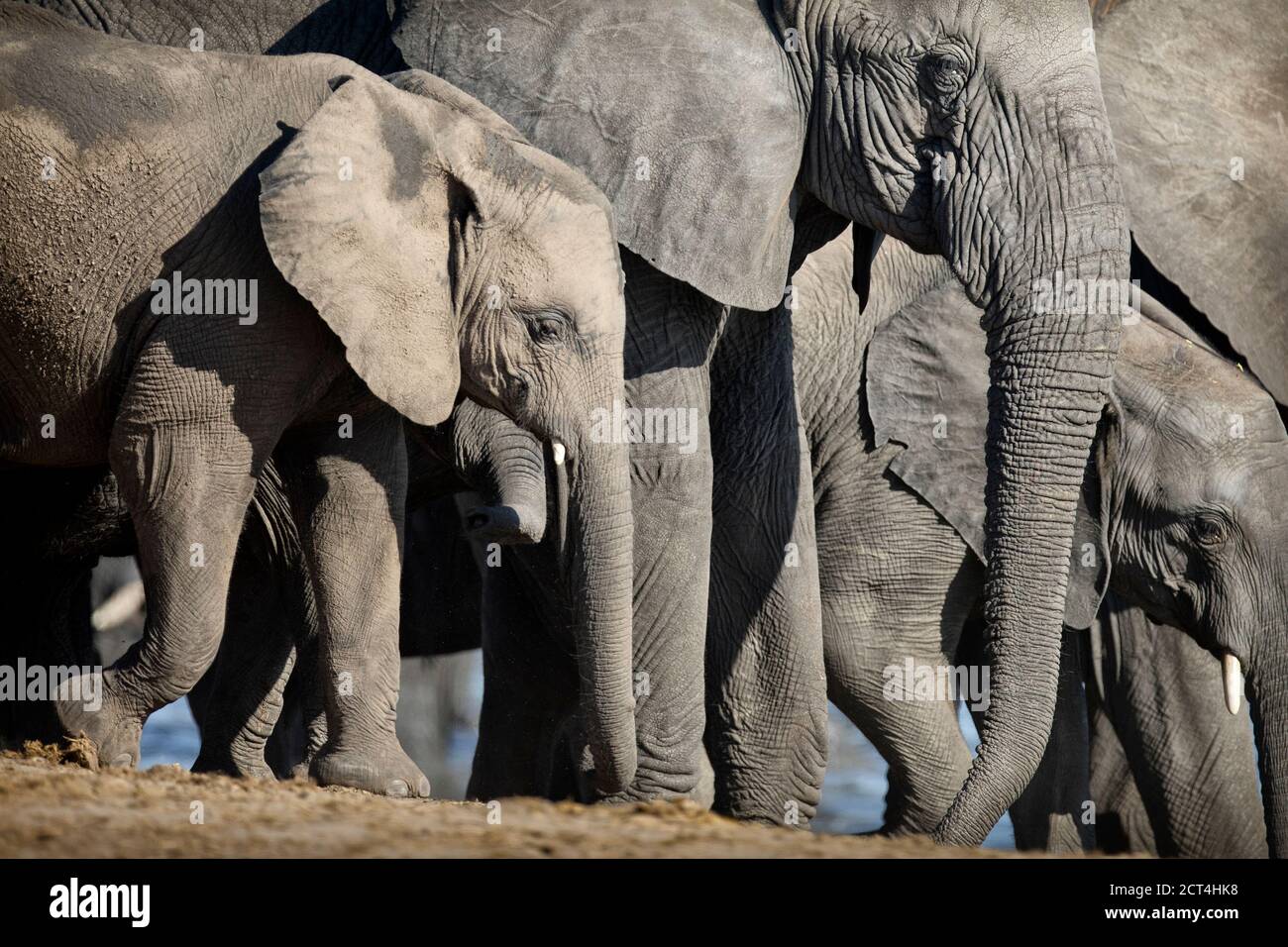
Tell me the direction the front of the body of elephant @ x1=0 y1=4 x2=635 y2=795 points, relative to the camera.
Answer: to the viewer's right

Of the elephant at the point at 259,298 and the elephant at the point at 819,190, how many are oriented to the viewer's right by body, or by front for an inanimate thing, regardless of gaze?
2

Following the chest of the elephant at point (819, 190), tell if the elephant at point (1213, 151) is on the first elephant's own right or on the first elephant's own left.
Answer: on the first elephant's own left

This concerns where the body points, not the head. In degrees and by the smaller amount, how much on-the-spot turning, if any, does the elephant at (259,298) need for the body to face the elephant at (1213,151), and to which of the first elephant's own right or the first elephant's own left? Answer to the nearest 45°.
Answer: approximately 45° to the first elephant's own left

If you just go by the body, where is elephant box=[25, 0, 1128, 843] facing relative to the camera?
to the viewer's right
